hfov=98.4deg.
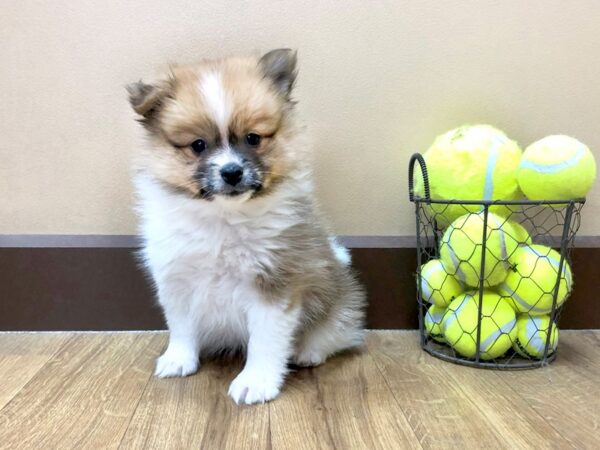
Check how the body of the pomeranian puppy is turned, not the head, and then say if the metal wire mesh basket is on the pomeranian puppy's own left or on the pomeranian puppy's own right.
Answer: on the pomeranian puppy's own left

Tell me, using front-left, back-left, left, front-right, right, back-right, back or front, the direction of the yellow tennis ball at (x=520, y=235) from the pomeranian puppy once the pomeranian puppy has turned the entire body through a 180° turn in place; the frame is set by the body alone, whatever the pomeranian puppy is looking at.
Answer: front-right

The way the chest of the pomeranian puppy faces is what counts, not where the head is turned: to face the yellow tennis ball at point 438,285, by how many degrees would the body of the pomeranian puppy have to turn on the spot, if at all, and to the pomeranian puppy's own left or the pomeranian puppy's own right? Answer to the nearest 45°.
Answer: approximately 135° to the pomeranian puppy's own left

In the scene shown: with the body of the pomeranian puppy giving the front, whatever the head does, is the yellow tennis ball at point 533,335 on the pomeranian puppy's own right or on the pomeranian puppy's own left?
on the pomeranian puppy's own left

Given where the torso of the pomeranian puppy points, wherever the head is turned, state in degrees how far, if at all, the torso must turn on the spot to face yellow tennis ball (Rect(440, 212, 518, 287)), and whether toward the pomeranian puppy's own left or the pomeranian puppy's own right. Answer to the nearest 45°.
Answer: approximately 135° to the pomeranian puppy's own left

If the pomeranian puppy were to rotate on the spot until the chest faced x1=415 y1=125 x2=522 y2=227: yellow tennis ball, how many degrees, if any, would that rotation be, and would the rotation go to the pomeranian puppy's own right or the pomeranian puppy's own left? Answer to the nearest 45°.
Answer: approximately 135° to the pomeranian puppy's own left

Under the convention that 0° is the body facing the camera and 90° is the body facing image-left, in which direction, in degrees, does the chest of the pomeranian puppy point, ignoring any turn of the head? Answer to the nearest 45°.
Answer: approximately 45°

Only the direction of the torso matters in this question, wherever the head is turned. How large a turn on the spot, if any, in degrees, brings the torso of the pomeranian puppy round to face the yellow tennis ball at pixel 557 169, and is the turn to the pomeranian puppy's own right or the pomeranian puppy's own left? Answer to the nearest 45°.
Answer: approximately 135° to the pomeranian puppy's own left
